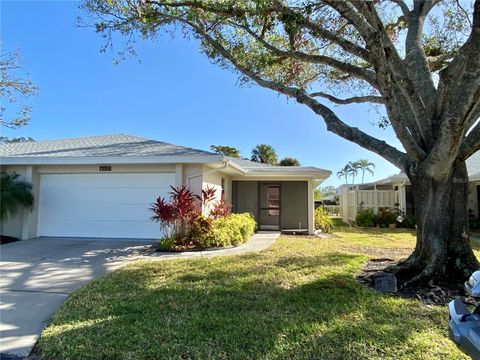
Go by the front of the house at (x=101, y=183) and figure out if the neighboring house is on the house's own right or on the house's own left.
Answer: on the house's own left

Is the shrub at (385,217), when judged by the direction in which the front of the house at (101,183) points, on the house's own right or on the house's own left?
on the house's own left

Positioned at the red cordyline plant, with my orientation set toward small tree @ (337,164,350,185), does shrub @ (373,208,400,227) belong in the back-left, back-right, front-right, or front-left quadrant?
front-right

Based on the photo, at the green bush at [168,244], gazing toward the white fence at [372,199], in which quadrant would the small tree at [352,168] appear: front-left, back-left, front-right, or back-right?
front-left

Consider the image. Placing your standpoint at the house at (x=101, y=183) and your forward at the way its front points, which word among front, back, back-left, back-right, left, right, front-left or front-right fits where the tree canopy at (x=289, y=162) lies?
back-left

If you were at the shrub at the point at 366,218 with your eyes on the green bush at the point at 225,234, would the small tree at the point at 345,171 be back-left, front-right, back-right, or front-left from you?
back-right

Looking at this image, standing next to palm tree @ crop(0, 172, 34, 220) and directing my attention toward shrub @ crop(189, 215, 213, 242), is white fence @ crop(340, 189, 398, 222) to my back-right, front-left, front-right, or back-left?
front-left

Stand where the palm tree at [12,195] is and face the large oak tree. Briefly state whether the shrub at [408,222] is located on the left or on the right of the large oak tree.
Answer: left

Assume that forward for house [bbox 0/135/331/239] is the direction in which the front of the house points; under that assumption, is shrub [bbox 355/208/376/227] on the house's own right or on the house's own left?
on the house's own left

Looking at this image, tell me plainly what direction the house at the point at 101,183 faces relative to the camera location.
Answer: facing the viewer

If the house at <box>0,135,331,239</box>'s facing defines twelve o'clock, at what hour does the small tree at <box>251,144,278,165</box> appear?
The small tree is roughly at 7 o'clock from the house.
